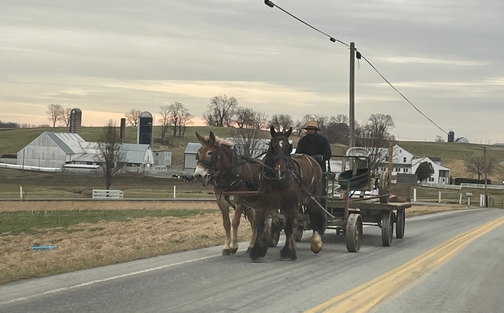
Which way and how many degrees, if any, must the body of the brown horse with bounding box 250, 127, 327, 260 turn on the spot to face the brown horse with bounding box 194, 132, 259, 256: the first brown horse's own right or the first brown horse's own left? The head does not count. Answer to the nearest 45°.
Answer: approximately 45° to the first brown horse's own right

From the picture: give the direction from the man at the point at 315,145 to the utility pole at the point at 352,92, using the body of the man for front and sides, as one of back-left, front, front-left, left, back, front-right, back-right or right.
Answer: back-right

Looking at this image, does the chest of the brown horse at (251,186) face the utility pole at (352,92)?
no

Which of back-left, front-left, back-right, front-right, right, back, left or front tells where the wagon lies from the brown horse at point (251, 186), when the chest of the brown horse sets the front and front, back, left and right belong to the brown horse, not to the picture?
back

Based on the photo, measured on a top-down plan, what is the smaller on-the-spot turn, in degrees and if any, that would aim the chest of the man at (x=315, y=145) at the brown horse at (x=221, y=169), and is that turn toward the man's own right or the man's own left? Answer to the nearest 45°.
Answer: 0° — they already face it

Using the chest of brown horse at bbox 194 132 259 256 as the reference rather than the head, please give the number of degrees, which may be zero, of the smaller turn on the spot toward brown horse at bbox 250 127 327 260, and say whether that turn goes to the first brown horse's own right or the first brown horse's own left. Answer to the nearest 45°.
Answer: approximately 135° to the first brown horse's own left

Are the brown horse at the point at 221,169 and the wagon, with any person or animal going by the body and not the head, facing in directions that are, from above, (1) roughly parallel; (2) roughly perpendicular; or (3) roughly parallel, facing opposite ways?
roughly parallel

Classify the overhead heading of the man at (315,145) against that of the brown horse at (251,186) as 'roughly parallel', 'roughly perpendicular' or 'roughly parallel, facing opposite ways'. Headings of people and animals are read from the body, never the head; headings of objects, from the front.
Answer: roughly parallel

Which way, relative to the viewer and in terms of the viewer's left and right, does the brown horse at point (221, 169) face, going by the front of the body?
facing the viewer and to the left of the viewer

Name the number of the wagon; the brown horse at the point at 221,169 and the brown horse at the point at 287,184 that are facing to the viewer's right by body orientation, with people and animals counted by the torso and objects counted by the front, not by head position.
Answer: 0

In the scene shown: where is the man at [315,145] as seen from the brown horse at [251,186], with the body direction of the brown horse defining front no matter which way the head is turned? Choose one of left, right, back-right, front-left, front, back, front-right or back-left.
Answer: back

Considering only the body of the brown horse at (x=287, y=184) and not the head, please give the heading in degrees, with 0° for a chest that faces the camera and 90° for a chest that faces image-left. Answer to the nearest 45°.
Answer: approximately 45°

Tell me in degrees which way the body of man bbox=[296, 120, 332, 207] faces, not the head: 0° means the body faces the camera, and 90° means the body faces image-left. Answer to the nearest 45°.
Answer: approximately 45°
